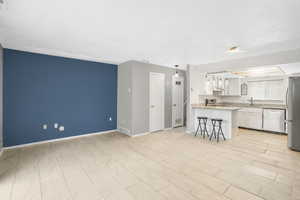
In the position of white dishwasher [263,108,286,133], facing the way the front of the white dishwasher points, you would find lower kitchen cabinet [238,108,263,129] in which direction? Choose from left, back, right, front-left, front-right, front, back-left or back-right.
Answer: right

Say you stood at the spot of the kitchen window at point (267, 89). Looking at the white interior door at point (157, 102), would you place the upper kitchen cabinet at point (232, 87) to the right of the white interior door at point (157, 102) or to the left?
right

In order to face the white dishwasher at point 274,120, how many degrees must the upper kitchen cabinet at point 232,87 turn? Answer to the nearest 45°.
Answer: approximately 45° to its left

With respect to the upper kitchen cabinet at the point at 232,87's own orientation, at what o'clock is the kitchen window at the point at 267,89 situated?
the kitchen window at the point at 267,89 is roughly at 9 o'clock from the upper kitchen cabinet at the point at 232,87.

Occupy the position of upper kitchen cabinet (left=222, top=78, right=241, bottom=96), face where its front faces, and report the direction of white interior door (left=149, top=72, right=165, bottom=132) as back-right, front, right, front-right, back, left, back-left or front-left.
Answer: front-right

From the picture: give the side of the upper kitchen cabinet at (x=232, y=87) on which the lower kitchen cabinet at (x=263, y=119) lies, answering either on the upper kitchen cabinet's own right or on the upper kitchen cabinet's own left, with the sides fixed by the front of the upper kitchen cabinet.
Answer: on the upper kitchen cabinet's own left

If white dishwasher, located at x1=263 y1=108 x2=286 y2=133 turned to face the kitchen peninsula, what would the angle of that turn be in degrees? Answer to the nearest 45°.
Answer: approximately 45° to its right

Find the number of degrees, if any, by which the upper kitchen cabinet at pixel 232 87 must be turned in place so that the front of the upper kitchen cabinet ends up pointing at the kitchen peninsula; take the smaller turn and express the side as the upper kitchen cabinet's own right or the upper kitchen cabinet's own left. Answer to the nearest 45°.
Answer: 0° — it already faces it
